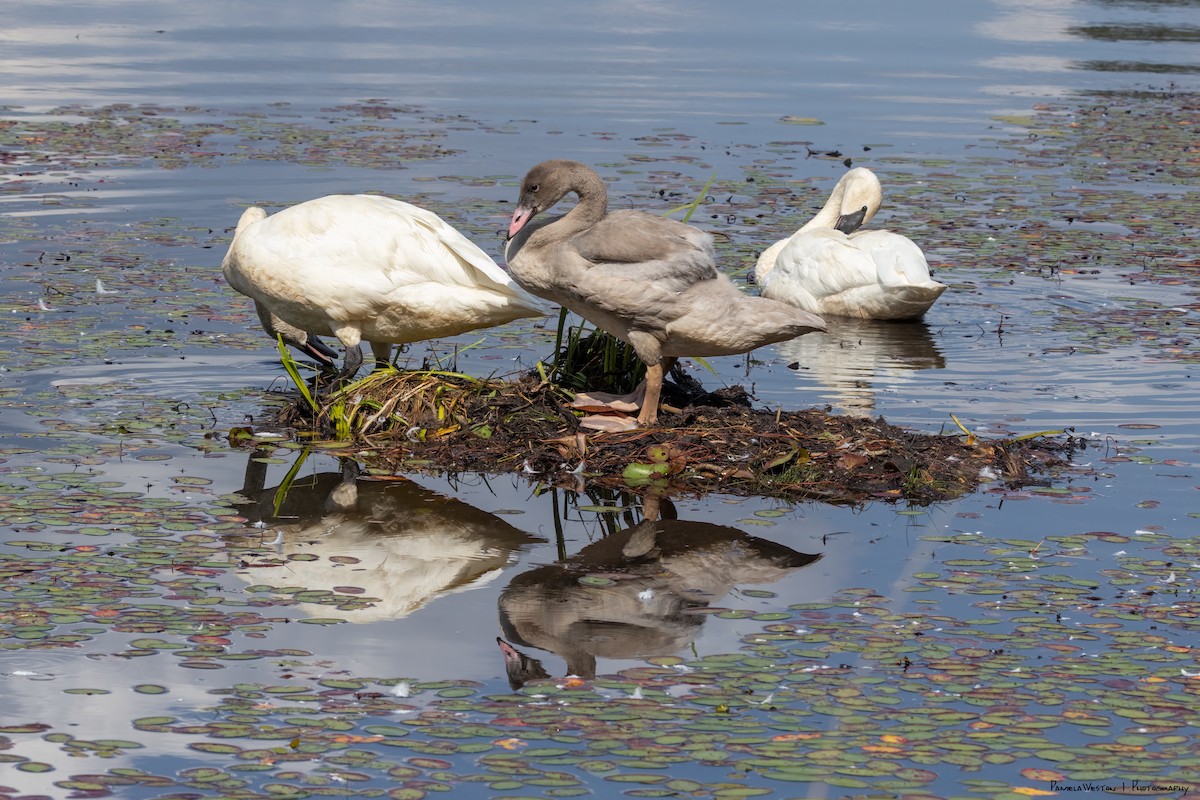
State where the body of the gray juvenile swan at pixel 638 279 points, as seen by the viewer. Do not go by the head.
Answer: to the viewer's left

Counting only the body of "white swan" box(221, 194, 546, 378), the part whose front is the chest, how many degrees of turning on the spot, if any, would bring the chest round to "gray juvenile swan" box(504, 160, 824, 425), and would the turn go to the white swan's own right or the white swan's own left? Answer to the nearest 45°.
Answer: approximately 135° to the white swan's own left

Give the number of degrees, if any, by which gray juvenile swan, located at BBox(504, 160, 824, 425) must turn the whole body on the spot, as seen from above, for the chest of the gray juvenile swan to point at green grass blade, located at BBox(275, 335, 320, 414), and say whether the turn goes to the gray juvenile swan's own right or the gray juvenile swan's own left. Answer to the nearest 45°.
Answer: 0° — it already faces it

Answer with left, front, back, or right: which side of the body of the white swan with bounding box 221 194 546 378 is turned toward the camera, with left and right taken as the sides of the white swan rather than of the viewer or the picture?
left

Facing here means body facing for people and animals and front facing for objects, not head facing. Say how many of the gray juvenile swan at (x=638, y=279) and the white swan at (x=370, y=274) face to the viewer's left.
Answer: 2
